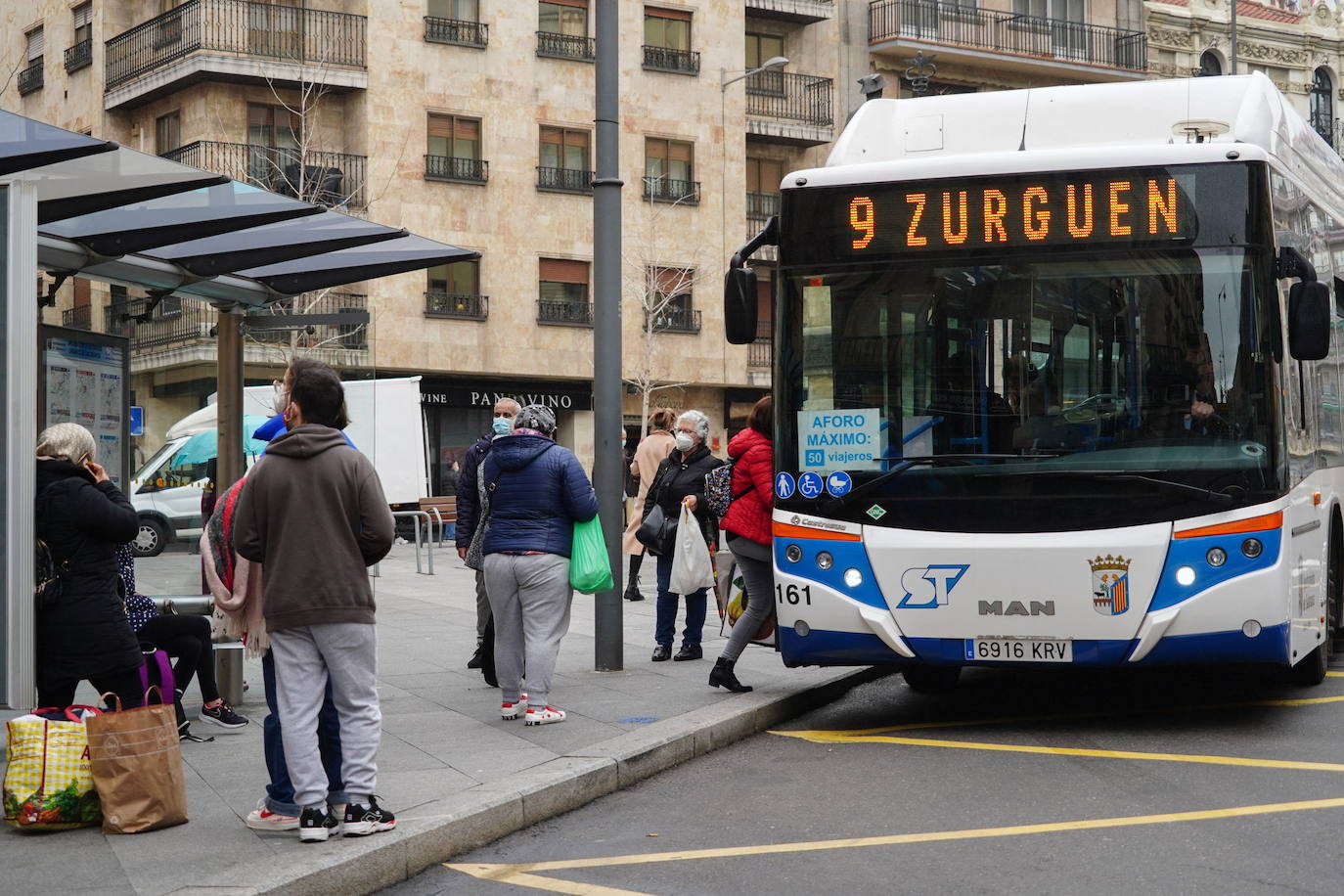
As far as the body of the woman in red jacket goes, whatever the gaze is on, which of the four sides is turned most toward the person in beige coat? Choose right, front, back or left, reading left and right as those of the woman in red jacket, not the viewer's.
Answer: left

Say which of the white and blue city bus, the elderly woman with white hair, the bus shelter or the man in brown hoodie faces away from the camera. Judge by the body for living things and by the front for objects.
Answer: the man in brown hoodie

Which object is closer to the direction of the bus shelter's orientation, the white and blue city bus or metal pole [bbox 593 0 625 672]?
the white and blue city bus

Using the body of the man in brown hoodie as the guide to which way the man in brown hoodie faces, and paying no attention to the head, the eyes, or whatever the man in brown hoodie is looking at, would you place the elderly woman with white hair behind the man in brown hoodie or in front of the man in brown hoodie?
in front

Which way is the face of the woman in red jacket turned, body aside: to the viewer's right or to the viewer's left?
to the viewer's right

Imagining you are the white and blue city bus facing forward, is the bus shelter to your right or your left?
on your right

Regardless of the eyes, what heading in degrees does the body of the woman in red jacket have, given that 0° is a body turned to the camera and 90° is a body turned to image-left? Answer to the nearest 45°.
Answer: approximately 270°

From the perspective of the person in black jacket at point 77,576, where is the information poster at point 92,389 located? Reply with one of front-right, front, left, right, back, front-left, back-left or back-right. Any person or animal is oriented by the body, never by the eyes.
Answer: front-left

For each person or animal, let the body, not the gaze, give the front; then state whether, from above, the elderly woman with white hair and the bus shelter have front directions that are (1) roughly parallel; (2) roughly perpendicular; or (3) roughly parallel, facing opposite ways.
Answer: roughly perpendicular

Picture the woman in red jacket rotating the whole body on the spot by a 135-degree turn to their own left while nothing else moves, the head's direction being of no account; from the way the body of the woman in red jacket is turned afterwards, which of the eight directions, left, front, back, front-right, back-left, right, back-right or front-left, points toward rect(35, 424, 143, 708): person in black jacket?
left

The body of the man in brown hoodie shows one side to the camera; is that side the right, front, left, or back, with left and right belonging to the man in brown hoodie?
back

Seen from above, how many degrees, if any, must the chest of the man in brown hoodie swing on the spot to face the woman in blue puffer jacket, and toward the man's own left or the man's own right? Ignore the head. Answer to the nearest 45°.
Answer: approximately 45° to the man's own right

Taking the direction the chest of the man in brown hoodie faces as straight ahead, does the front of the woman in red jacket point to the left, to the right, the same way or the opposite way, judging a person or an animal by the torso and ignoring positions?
to the right

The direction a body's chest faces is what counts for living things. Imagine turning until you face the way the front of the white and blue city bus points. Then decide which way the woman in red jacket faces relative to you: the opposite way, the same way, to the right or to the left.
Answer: to the left
